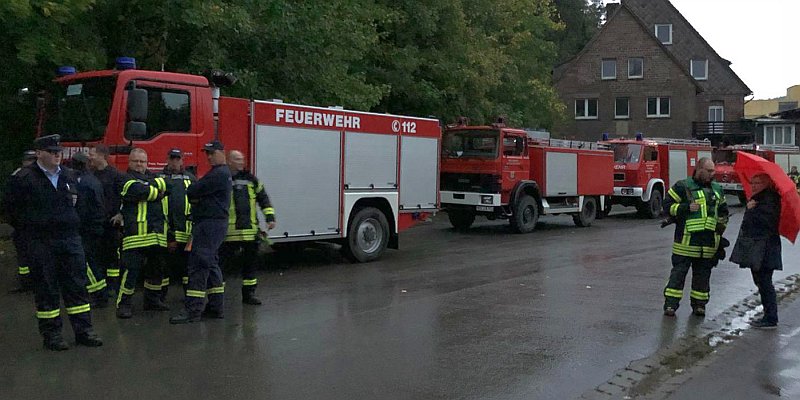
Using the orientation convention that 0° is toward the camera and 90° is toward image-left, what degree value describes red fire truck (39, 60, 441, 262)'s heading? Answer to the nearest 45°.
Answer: approximately 45°

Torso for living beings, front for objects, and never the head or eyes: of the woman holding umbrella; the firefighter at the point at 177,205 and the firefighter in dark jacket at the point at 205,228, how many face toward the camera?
1

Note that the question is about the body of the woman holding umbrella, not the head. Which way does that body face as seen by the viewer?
to the viewer's left

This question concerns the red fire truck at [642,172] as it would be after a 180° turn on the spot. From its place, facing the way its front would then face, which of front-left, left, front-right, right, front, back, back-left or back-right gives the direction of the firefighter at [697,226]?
back-right

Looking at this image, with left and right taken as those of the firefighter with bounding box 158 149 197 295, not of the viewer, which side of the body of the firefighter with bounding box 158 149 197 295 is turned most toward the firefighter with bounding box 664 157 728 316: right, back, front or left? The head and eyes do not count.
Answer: left

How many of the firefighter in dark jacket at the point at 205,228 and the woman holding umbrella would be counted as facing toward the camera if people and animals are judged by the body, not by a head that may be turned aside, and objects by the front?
0

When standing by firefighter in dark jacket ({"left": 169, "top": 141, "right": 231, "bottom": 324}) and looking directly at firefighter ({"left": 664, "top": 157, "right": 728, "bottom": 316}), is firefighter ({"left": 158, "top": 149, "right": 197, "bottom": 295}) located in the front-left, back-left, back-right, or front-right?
back-left

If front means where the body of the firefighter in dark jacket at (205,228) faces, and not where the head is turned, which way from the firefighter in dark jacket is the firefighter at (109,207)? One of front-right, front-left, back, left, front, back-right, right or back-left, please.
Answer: front-right

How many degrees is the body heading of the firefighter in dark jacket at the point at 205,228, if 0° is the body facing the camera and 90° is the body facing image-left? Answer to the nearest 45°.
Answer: approximately 90°
